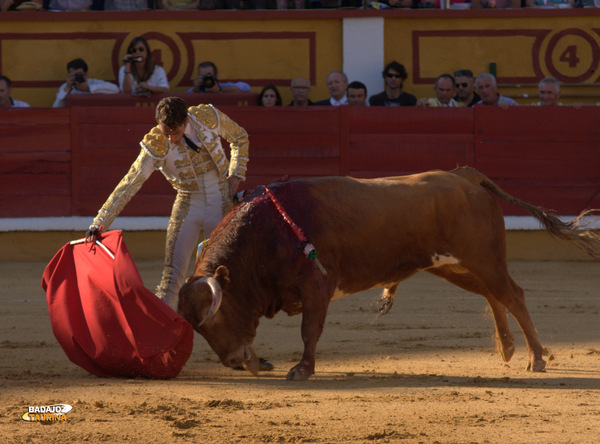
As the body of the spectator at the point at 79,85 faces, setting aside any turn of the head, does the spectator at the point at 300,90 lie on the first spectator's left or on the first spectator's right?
on the first spectator's left

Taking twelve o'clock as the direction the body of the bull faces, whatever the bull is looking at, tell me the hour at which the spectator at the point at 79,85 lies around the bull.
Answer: The spectator is roughly at 2 o'clock from the bull.

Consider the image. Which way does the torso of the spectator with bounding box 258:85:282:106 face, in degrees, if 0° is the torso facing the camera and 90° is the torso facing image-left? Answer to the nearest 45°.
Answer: approximately 0°

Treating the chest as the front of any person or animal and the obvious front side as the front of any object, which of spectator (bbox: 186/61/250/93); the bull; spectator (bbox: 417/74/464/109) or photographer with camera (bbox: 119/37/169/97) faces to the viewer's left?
the bull

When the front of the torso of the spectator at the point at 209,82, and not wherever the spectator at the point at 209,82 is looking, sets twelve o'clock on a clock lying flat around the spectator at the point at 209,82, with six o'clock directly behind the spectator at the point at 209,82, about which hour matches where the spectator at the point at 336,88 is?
the spectator at the point at 336,88 is roughly at 9 o'clock from the spectator at the point at 209,82.

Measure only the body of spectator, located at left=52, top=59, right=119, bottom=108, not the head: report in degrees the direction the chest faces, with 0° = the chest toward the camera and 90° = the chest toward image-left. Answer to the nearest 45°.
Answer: approximately 0°
